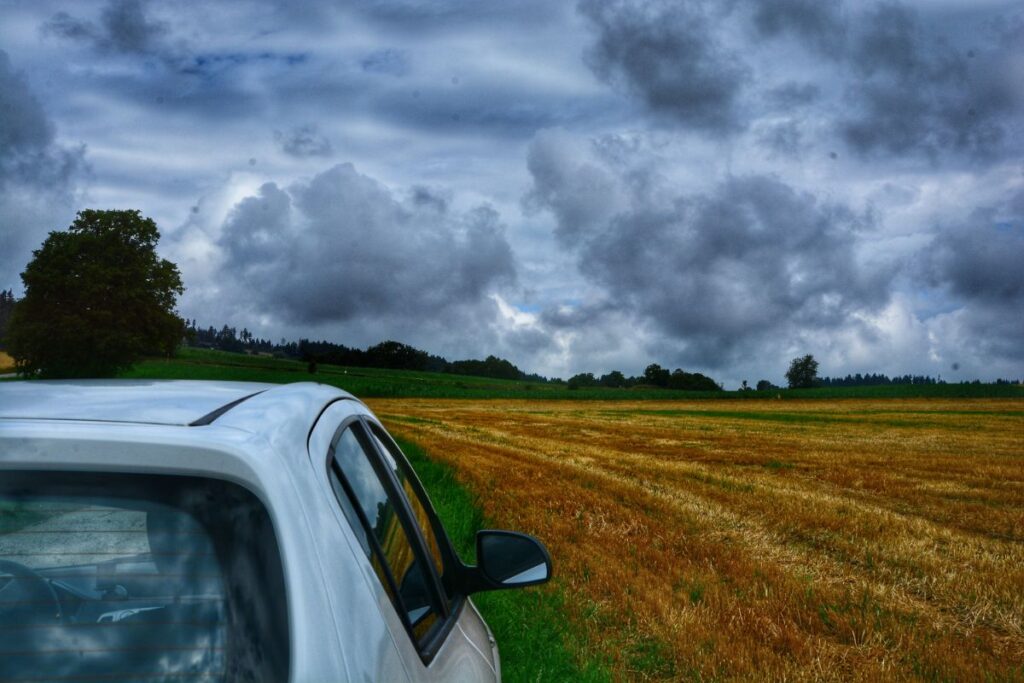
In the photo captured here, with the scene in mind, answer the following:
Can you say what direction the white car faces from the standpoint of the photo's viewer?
facing away from the viewer and to the right of the viewer
